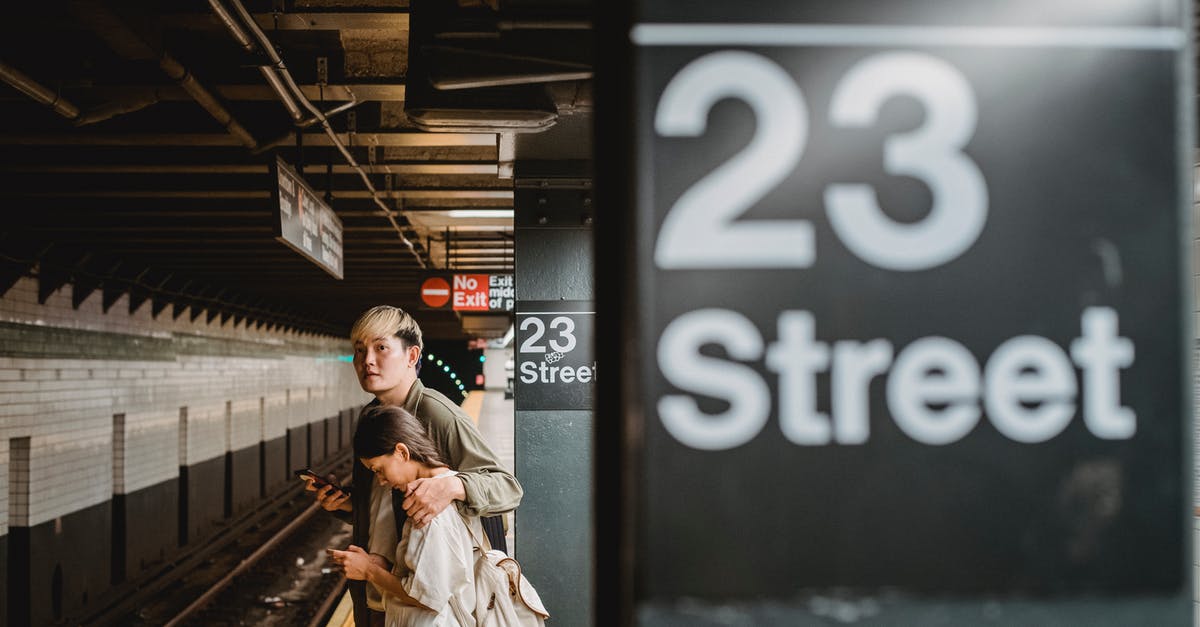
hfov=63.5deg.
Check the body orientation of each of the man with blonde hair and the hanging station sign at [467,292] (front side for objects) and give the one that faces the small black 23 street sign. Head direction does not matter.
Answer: the hanging station sign

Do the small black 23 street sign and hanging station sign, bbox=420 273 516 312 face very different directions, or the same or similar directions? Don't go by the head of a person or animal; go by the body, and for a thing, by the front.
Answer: same or similar directions

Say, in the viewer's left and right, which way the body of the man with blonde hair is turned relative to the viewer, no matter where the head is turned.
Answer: facing the viewer and to the left of the viewer

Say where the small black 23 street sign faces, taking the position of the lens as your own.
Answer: facing the viewer

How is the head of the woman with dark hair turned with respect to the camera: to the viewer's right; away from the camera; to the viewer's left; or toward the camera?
to the viewer's left

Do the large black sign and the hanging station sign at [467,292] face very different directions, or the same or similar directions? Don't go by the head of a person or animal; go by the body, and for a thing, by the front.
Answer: same or similar directions

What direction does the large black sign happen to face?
toward the camera

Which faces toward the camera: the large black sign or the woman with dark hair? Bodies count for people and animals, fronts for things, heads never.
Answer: the large black sign

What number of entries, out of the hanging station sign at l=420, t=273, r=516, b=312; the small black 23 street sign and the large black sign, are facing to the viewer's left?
0

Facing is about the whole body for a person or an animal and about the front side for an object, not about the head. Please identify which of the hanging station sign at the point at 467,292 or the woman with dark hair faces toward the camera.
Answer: the hanging station sign

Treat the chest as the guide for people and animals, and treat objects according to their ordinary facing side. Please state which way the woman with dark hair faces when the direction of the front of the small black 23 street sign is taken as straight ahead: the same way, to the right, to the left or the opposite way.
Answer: to the right

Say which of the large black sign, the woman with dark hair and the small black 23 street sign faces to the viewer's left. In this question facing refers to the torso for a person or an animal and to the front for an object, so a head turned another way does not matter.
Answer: the woman with dark hair
